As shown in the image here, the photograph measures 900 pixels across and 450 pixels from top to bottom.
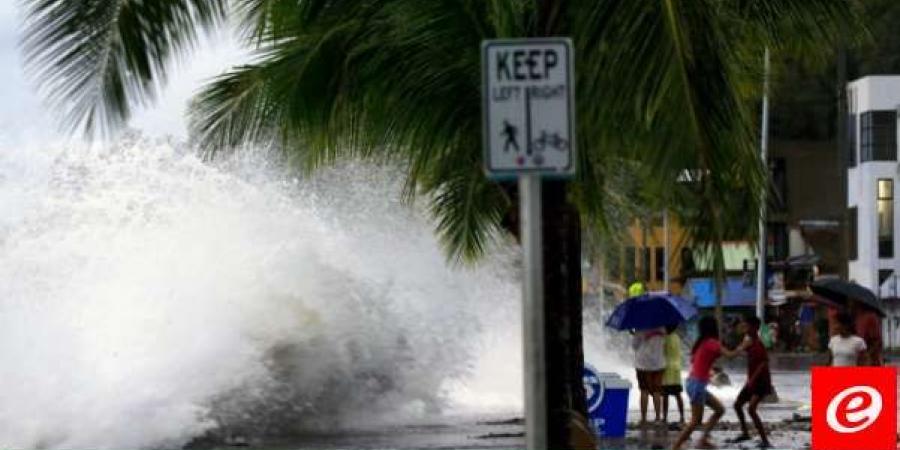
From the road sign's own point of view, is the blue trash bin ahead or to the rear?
to the rear

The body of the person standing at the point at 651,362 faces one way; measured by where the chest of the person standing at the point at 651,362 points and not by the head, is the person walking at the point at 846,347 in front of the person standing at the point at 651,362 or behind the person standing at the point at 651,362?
behind

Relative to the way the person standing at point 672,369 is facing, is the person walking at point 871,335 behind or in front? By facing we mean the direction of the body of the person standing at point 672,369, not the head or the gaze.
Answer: behind

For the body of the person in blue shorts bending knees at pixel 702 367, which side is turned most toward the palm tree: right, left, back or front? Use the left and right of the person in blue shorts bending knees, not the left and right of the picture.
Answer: right
